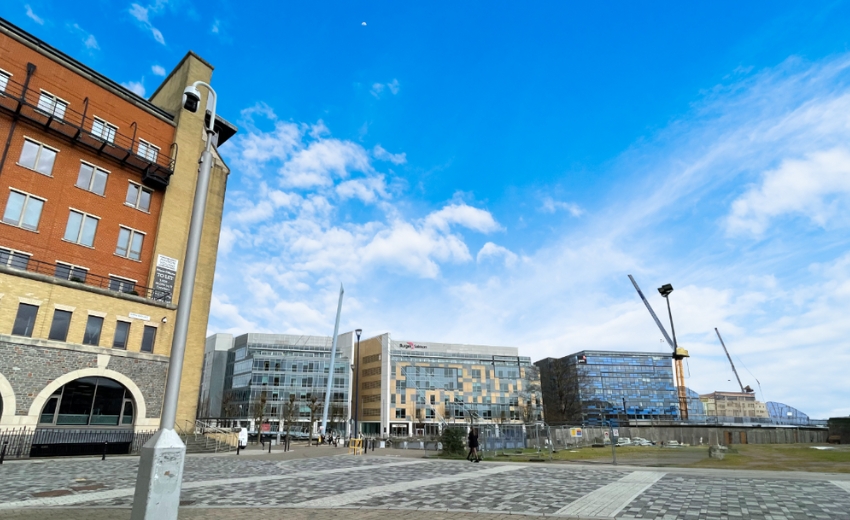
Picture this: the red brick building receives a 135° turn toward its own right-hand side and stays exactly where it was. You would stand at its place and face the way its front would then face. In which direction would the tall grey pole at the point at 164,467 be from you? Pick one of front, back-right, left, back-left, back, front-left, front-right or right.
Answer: left

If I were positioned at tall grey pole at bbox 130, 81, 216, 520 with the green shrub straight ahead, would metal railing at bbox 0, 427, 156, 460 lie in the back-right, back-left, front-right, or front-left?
front-left

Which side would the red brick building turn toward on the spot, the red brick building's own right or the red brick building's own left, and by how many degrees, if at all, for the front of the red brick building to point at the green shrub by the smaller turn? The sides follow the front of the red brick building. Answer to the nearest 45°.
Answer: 0° — it already faces it

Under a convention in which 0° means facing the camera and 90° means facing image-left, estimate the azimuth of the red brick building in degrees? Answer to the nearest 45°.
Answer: approximately 315°
